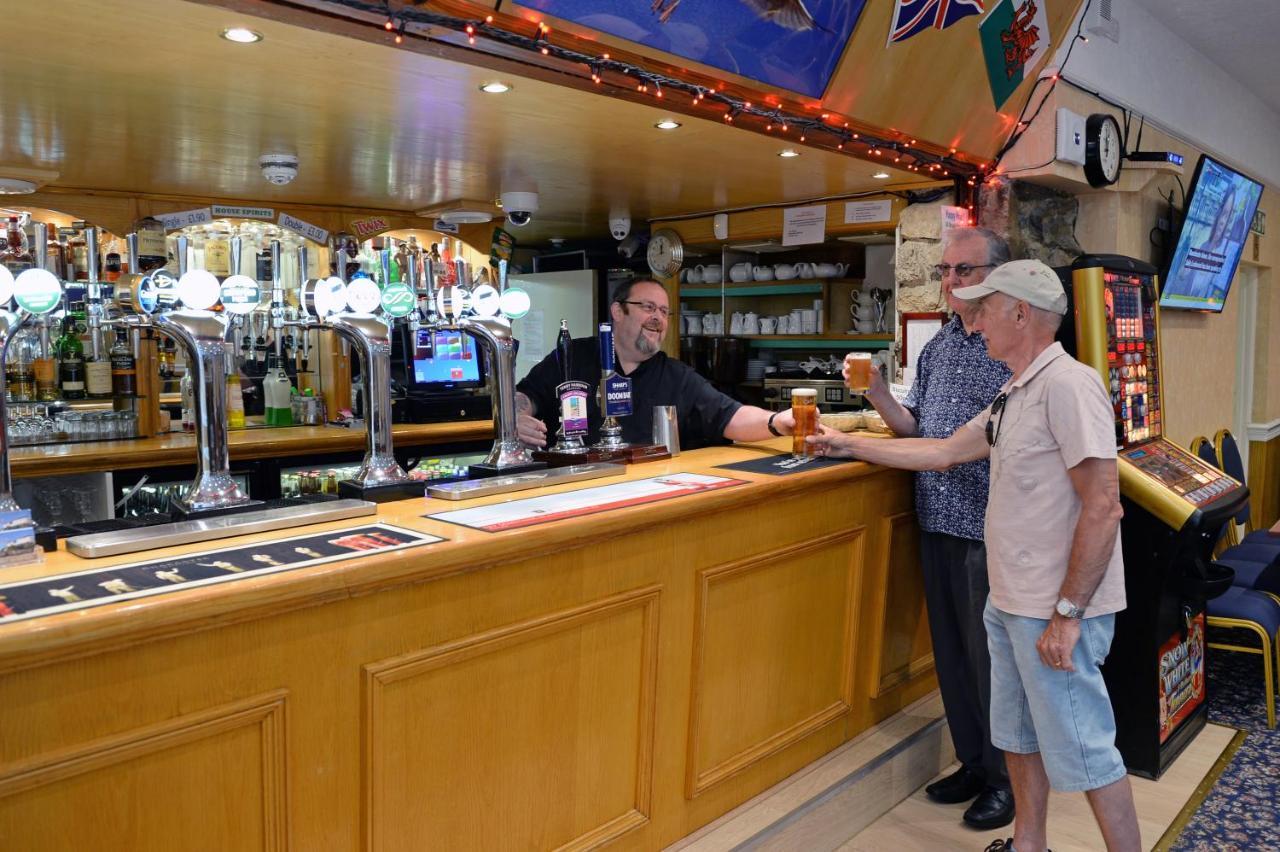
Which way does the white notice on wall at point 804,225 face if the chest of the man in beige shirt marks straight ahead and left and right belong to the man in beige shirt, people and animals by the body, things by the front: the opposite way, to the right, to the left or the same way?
to the left

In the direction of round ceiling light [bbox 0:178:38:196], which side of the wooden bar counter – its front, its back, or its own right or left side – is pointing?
back

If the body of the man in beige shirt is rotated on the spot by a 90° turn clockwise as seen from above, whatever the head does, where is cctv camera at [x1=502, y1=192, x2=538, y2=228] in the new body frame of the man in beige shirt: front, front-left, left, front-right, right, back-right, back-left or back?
front-left

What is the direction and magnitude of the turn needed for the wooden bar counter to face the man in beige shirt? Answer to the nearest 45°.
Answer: approximately 45° to its left

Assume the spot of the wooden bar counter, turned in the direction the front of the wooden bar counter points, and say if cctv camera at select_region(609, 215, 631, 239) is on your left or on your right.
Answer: on your left

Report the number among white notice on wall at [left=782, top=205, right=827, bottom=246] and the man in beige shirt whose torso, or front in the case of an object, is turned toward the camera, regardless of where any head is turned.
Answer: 1

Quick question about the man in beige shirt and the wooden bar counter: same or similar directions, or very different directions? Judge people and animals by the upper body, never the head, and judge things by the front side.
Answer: very different directions

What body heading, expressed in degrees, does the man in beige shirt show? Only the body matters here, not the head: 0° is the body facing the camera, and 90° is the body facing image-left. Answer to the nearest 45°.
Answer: approximately 90°

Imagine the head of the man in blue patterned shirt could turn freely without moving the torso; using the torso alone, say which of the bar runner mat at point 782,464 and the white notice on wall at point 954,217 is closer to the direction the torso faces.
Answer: the bar runner mat

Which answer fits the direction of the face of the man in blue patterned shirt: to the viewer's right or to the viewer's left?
to the viewer's left

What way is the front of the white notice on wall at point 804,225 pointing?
toward the camera

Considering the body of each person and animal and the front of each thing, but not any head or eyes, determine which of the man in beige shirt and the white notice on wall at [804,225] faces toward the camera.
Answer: the white notice on wall

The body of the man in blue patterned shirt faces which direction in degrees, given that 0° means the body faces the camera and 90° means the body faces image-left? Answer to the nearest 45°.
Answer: approximately 45°

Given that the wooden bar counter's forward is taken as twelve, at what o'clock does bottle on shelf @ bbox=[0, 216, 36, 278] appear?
The bottle on shelf is roughly at 5 o'clock from the wooden bar counter.

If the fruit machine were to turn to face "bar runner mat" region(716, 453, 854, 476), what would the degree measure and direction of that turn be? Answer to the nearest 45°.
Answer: approximately 90° to its right

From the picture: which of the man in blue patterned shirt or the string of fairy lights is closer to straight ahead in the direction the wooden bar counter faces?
the man in blue patterned shirt

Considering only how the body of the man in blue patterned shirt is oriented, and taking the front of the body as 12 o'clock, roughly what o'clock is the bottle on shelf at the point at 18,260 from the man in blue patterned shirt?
The bottle on shelf is roughly at 12 o'clock from the man in blue patterned shirt.

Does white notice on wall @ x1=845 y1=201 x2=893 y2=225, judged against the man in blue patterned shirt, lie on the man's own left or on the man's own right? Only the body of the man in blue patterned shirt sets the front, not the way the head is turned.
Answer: on the man's own right

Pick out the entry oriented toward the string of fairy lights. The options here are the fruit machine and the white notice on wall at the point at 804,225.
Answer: the white notice on wall
